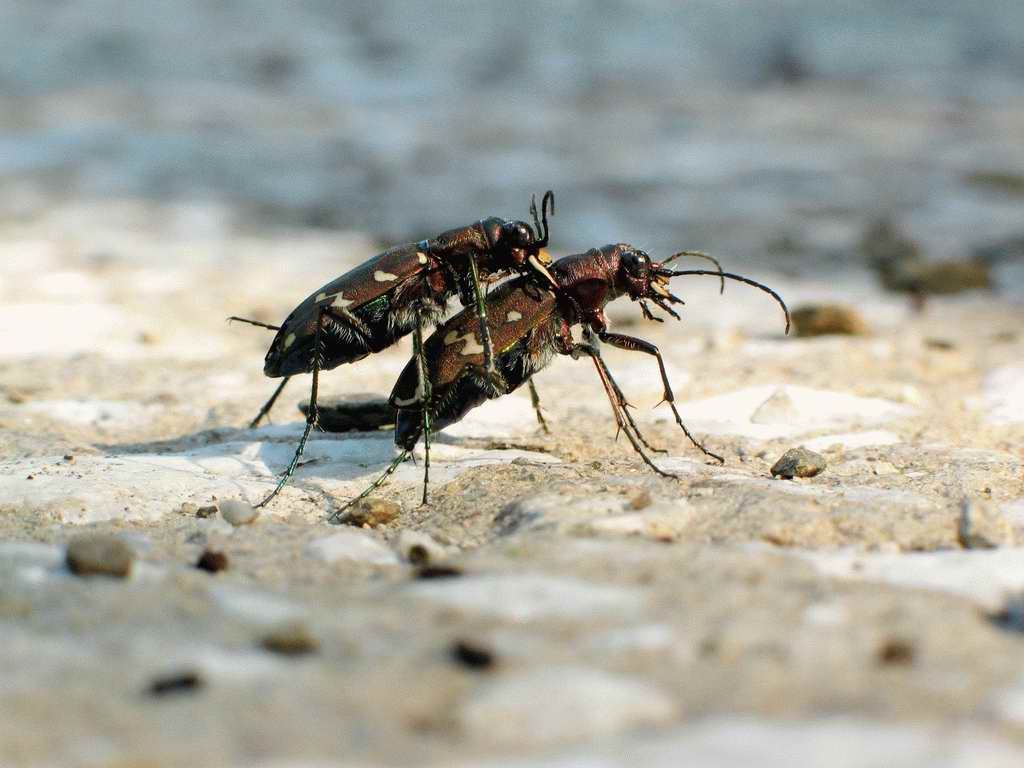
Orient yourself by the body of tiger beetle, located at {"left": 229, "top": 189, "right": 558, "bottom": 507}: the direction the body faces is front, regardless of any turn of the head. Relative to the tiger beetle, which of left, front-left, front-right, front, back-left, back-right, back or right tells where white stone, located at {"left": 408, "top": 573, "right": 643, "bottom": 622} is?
right

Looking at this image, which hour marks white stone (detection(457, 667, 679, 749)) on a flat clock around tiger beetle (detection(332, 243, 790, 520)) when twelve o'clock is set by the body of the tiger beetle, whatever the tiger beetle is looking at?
The white stone is roughly at 3 o'clock from the tiger beetle.

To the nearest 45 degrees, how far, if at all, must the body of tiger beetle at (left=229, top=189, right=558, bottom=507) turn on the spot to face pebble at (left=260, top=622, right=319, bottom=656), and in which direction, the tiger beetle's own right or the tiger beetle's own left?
approximately 90° to the tiger beetle's own right

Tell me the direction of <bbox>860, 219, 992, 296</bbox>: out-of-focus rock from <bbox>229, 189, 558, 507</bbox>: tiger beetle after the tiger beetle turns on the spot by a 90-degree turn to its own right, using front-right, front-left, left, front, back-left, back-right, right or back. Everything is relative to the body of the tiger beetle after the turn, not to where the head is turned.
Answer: back-left

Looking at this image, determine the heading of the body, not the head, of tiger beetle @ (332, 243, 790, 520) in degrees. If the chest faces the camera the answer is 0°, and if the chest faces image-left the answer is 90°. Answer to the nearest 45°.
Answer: approximately 270°

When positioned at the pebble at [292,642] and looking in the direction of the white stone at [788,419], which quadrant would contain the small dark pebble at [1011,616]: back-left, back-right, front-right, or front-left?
front-right

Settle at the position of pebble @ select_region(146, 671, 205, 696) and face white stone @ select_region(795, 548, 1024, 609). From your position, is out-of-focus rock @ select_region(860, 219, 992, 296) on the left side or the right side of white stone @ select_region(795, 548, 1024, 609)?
left

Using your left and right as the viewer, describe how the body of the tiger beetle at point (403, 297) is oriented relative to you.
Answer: facing to the right of the viewer

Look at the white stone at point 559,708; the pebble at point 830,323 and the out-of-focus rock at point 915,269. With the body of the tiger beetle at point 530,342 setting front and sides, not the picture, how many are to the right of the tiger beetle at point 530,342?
1

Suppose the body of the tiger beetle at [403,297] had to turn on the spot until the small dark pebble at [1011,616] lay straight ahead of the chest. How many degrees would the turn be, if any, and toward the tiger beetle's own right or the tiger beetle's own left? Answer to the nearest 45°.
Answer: approximately 45° to the tiger beetle's own right

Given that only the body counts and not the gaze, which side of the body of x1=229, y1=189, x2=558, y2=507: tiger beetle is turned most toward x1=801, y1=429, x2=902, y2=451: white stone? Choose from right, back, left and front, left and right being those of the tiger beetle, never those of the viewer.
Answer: front

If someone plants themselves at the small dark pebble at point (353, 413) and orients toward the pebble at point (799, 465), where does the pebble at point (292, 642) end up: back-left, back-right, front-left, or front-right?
front-right

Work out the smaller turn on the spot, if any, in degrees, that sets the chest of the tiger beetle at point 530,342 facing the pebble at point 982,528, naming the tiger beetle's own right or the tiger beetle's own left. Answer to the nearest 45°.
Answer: approximately 45° to the tiger beetle's own right

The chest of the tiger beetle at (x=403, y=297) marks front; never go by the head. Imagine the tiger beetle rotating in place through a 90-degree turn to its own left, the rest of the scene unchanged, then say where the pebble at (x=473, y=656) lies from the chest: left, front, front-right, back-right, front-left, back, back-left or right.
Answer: back

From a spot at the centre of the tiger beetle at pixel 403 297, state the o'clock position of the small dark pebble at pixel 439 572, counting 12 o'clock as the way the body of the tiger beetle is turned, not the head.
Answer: The small dark pebble is roughly at 3 o'clock from the tiger beetle.

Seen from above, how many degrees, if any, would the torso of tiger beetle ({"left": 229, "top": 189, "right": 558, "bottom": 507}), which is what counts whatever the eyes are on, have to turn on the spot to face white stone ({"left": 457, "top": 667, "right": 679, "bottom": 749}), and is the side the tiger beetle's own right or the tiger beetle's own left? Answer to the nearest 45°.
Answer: approximately 90° to the tiger beetle's own right

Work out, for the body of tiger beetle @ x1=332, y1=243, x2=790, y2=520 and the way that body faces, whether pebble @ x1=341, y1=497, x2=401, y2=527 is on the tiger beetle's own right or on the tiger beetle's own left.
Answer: on the tiger beetle's own right

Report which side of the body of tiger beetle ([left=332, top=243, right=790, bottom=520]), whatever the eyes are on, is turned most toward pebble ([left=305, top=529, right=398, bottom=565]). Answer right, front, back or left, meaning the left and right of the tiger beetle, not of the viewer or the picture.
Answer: right

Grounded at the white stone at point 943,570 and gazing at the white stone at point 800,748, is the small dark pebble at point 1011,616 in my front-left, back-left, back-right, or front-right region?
front-left
